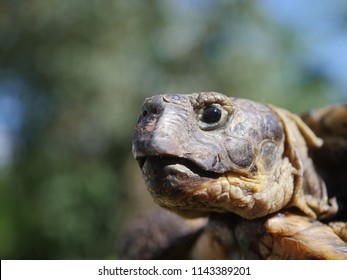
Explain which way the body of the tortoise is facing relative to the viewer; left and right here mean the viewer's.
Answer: facing the viewer and to the left of the viewer
